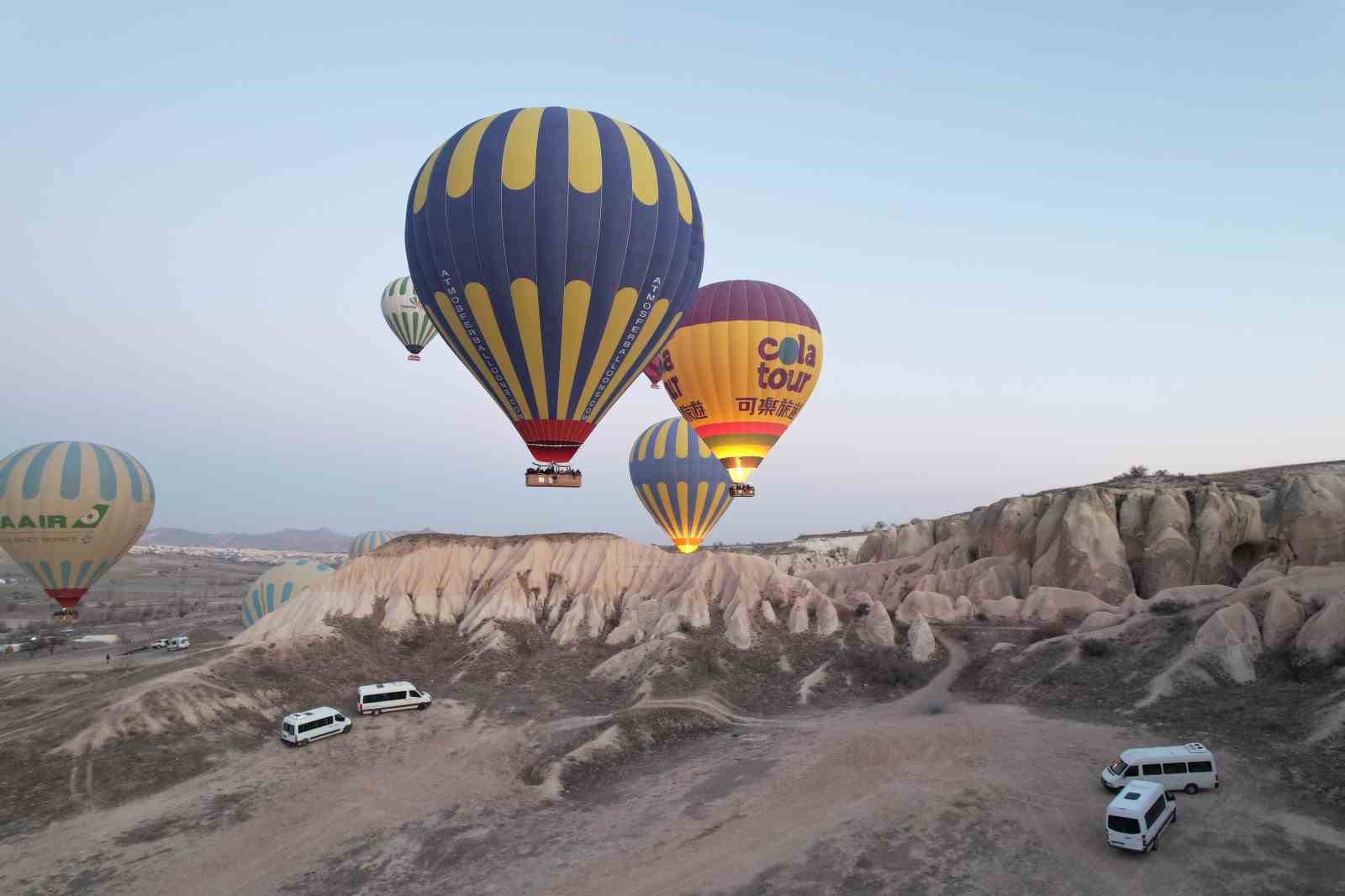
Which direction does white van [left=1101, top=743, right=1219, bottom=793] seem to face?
to the viewer's left

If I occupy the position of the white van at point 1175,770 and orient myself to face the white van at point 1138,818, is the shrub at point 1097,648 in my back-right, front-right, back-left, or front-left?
back-right

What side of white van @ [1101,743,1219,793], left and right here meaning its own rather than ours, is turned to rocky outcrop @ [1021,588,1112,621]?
right

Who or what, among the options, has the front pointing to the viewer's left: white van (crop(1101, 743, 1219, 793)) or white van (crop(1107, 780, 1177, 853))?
white van (crop(1101, 743, 1219, 793))

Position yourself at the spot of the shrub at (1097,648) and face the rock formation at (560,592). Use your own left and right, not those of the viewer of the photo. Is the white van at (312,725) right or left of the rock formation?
left

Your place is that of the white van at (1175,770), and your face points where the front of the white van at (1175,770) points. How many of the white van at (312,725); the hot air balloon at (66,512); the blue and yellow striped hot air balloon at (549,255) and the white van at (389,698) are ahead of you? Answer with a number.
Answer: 4

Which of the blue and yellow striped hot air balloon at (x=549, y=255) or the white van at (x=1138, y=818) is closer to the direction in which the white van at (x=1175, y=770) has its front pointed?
the blue and yellow striped hot air balloon

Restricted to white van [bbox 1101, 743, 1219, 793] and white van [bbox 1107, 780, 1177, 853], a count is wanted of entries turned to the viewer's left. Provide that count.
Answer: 1

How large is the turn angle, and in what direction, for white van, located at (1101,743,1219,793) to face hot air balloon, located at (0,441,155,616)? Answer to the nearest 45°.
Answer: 0° — it already faces it

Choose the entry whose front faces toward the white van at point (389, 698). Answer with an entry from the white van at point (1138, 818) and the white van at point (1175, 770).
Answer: the white van at point (1175, 770)

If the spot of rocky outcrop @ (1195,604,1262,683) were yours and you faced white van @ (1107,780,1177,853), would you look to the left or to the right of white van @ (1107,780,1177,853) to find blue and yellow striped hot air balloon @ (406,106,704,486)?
right
